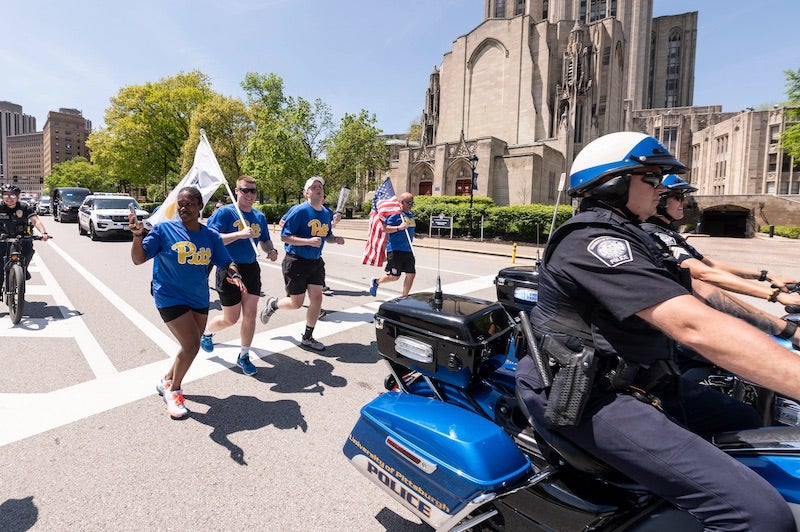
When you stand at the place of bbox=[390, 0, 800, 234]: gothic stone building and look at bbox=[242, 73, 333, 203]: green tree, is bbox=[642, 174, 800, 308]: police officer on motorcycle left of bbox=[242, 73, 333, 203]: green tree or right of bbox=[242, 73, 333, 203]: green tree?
left

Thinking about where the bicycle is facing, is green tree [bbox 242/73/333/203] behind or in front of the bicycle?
behind

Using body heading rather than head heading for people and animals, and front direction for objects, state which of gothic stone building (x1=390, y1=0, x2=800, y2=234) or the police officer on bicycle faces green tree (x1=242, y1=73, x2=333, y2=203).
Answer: the gothic stone building

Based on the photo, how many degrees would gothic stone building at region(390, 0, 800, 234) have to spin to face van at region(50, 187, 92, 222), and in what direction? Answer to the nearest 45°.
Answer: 0° — it already faces it

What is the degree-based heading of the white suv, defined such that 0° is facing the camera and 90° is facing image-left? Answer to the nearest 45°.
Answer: approximately 315°

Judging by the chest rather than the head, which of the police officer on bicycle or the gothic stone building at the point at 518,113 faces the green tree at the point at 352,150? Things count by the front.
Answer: the gothic stone building
